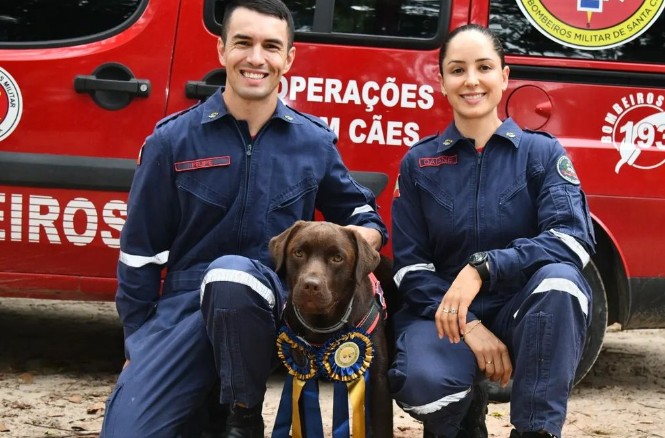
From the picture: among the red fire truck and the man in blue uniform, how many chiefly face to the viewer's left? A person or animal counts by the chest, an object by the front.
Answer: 1

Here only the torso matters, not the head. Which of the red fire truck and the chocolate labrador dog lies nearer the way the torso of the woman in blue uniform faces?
the chocolate labrador dog

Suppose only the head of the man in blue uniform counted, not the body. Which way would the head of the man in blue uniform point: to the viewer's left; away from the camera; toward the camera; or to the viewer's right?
toward the camera

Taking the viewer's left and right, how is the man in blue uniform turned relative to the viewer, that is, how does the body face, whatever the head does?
facing the viewer

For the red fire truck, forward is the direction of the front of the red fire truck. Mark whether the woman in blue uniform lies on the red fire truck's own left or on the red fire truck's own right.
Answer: on the red fire truck's own left

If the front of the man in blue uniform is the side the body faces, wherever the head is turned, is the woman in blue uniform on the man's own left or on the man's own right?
on the man's own left

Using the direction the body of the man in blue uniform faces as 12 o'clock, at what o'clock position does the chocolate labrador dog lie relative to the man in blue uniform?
The chocolate labrador dog is roughly at 10 o'clock from the man in blue uniform.

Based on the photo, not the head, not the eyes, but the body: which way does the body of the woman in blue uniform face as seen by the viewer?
toward the camera

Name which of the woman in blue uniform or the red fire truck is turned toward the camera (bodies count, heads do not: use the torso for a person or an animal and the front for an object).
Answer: the woman in blue uniform

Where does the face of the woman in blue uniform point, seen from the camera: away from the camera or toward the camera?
toward the camera

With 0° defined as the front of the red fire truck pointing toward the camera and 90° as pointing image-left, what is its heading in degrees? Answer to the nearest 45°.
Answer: approximately 90°

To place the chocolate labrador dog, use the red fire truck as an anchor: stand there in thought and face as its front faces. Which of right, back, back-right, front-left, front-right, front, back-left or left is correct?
left

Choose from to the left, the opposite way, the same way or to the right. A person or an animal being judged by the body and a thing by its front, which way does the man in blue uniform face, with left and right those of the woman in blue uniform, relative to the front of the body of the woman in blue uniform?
the same way

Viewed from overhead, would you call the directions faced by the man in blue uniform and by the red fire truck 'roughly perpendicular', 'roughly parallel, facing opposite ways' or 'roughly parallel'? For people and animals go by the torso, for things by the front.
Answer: roughly perpendicular

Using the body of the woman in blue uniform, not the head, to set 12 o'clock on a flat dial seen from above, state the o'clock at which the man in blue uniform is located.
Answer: The man in blue uniform is roughly at 3 o'clock from the woman in blue uniform.

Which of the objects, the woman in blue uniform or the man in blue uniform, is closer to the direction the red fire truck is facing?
the man in blue uniform

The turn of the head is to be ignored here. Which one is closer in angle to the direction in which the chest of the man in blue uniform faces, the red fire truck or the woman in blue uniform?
the woman in blue uniform
